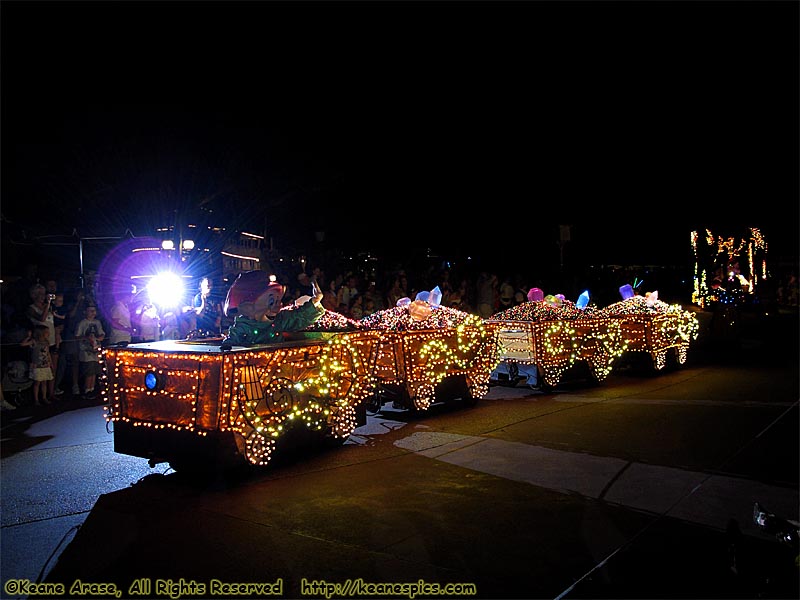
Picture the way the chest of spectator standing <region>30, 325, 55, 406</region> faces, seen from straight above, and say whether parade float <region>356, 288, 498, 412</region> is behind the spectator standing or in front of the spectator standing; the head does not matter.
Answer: in front

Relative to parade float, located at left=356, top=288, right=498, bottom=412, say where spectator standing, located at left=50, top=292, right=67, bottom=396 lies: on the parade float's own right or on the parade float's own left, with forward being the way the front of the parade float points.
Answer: on the parade float's own right

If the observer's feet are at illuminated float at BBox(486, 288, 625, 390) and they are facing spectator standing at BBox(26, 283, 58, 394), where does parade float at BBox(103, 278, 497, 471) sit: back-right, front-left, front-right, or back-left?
front-left

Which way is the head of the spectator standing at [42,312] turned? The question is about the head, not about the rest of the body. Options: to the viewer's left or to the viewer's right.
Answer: to the viewer's right

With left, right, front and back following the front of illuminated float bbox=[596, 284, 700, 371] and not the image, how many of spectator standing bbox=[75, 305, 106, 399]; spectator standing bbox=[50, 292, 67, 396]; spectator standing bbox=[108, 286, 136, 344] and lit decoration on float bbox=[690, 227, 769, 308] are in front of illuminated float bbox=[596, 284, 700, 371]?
3

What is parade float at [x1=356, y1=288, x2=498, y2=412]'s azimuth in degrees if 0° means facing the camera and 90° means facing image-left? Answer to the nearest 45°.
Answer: approximately 45°

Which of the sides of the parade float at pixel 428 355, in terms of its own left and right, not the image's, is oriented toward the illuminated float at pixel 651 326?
back

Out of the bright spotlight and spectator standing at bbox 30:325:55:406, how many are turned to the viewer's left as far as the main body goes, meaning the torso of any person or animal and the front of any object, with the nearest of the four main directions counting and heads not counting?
0

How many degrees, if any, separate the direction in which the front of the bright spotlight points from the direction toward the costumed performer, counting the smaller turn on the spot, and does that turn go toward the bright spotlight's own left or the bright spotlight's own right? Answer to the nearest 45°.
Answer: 0° — it already faces them

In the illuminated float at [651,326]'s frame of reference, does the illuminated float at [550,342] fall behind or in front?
in front

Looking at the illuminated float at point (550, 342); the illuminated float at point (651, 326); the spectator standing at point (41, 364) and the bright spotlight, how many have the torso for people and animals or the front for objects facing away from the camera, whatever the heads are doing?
0

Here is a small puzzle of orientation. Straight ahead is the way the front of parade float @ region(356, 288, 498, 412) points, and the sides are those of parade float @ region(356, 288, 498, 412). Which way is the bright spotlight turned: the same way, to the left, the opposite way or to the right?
to the left

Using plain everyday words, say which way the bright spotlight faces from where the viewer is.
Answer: facing the viewer

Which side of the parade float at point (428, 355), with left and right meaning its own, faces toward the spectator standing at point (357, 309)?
right
